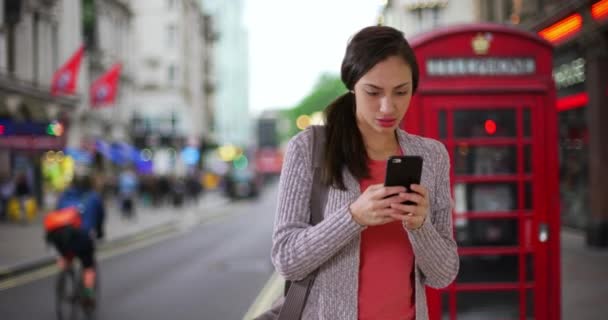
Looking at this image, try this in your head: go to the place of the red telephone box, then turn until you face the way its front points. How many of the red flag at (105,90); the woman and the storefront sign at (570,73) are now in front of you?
1

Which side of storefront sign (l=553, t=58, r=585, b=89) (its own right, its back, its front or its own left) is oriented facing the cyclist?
front

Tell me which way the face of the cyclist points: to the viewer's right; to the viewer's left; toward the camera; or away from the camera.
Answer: away from the camera

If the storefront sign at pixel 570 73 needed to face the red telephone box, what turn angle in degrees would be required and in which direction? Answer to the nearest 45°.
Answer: approximately 45° to its left
